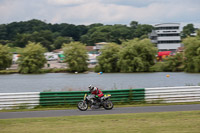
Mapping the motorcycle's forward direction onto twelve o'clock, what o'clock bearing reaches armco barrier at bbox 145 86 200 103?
The armco barrier is roughly at 5 o'clock from the motorcycle.

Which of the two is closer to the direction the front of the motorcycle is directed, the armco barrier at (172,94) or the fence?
the fence

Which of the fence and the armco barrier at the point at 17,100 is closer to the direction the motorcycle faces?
the armco barrier

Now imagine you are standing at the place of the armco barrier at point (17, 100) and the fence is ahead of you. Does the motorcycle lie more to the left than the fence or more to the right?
right

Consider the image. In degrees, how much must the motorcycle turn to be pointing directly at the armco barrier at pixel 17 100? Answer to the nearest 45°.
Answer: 0° — it already faces it
